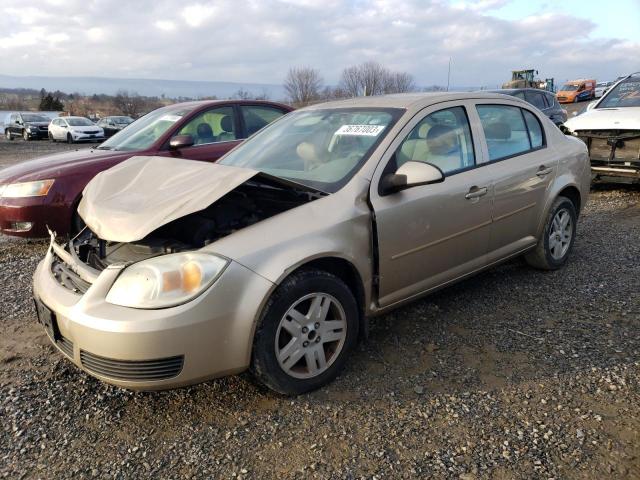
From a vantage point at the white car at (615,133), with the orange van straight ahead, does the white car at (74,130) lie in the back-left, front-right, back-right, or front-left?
front-left

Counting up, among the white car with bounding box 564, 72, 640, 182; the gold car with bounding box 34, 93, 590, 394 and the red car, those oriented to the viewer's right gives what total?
0

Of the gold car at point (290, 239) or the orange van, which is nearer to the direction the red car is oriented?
the gold car

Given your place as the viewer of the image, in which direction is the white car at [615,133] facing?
facing the viewer and to the left of the viewer

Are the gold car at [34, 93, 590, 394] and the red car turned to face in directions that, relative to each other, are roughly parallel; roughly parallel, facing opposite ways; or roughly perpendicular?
roughly parallel

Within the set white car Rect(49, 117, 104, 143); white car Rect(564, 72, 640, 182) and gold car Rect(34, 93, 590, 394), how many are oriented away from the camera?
0

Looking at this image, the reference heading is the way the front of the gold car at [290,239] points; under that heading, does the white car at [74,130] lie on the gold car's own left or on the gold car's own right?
on the gold car's own right

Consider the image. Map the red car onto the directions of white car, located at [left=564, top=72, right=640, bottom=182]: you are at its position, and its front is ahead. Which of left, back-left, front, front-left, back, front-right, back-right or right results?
front

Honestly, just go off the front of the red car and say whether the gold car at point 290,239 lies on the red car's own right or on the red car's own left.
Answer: on the red car's own left

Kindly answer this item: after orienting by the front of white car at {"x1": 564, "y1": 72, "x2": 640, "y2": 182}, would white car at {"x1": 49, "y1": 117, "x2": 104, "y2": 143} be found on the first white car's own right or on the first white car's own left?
on the first white car's own right

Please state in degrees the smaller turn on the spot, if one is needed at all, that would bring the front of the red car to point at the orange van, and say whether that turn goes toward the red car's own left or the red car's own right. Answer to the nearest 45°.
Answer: approximately 180°

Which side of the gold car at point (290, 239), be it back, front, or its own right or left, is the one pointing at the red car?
right
